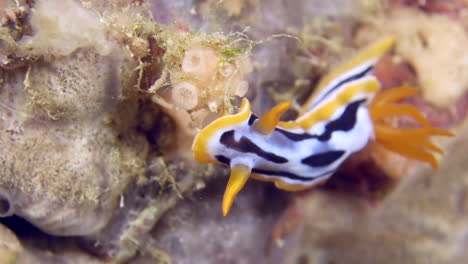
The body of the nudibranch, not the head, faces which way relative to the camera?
to the viewer's left
